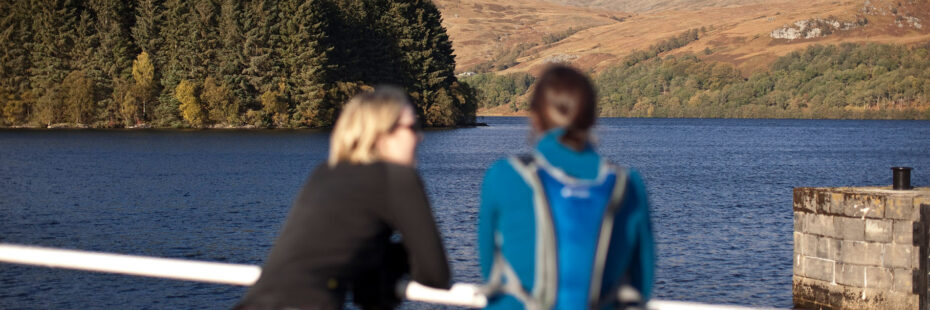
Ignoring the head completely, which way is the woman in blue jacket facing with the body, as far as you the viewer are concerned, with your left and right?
facing away from the viewer

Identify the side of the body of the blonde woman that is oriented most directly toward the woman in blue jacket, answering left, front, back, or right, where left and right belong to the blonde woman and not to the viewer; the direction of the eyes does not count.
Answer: right

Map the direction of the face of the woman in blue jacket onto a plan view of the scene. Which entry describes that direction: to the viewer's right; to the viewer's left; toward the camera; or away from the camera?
away from the camera

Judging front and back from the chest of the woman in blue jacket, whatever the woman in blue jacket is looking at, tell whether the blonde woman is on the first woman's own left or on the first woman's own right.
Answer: on the first woman's own left

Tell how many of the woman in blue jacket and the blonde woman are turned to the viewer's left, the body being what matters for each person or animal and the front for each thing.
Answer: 0

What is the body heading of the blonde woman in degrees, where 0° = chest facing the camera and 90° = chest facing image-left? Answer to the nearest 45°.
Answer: approximately 225°
